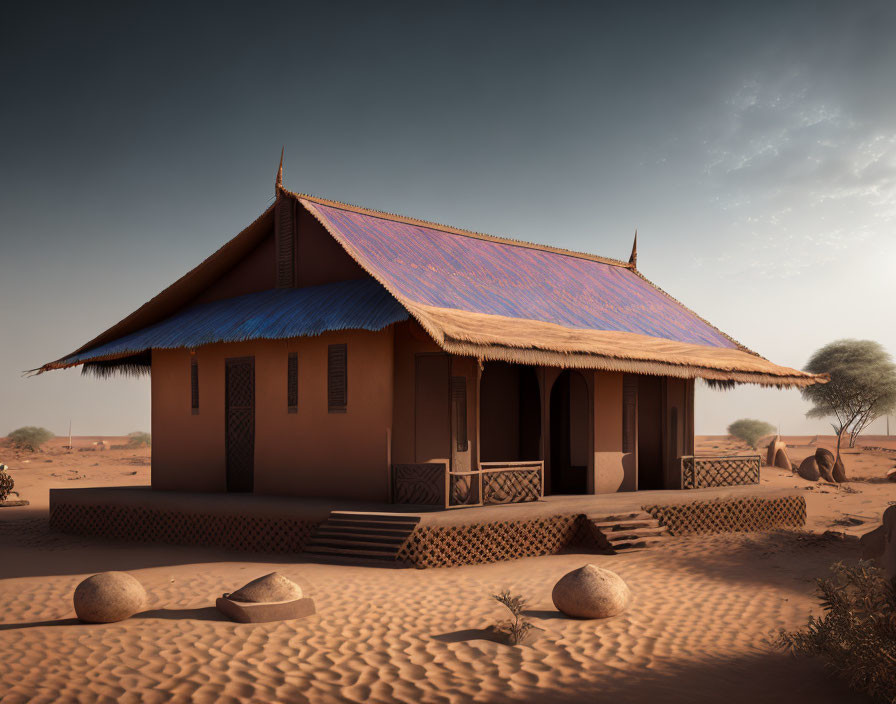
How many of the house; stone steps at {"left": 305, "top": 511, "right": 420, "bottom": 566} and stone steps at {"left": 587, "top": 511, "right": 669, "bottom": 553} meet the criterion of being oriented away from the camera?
0

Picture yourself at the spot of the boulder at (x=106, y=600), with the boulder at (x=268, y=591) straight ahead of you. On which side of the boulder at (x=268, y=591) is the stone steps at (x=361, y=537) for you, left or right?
left

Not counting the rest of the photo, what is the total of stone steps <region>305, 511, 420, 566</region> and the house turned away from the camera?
0

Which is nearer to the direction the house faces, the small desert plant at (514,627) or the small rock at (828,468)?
the small desert plant

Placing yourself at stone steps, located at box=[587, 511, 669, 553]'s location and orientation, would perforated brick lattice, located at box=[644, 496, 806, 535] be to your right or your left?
on your left

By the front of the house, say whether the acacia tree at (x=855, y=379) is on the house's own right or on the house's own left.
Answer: on the house's own left

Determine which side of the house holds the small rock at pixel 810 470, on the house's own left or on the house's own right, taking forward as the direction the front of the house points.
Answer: on the house's own left

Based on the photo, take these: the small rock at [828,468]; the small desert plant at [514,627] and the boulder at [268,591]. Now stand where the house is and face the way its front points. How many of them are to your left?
1

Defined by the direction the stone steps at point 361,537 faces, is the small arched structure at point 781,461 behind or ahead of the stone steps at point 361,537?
behind

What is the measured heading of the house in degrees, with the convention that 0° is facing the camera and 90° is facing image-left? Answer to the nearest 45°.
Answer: approximately 315°

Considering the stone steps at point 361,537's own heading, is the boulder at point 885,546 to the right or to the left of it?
on its left

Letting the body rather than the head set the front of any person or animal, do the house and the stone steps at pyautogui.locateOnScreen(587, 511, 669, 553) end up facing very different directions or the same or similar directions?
same or similar directions

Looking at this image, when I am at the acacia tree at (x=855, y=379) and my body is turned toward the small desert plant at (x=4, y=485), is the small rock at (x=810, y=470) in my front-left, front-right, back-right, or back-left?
front-left

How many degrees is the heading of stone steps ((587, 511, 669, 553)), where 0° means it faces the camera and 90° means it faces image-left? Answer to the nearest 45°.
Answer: approximately 315°
